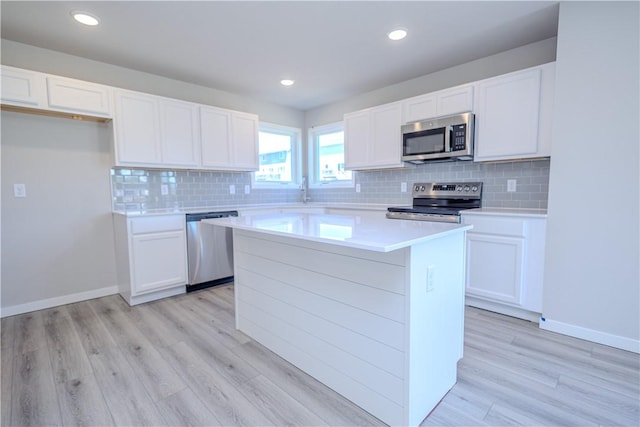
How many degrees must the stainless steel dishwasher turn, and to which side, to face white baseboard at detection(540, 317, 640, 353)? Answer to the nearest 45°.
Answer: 0° — it already faces it

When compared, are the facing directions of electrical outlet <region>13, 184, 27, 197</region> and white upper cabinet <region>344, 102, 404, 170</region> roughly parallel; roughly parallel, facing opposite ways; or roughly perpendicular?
roughly perpendicular

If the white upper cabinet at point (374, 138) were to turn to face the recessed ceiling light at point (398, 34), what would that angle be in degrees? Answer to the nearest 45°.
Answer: approximately 45° to its left

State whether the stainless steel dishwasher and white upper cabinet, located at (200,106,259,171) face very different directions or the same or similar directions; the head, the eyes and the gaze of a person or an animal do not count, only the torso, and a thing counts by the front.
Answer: same or similar directions

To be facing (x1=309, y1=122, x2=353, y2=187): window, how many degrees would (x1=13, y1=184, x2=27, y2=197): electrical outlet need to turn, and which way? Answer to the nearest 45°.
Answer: approximately 90° to its left

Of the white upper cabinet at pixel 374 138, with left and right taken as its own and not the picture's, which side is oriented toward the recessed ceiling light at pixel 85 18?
front

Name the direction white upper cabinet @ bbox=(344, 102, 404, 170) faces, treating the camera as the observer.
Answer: facing the viewer and to the left of the viewer

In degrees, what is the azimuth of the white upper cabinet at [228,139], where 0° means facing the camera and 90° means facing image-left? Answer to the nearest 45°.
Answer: approximately 315°

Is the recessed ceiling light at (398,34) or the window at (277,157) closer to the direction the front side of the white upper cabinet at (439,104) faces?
the recessed ceiling light

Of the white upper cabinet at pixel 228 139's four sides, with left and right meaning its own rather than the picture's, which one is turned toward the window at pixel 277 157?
left
